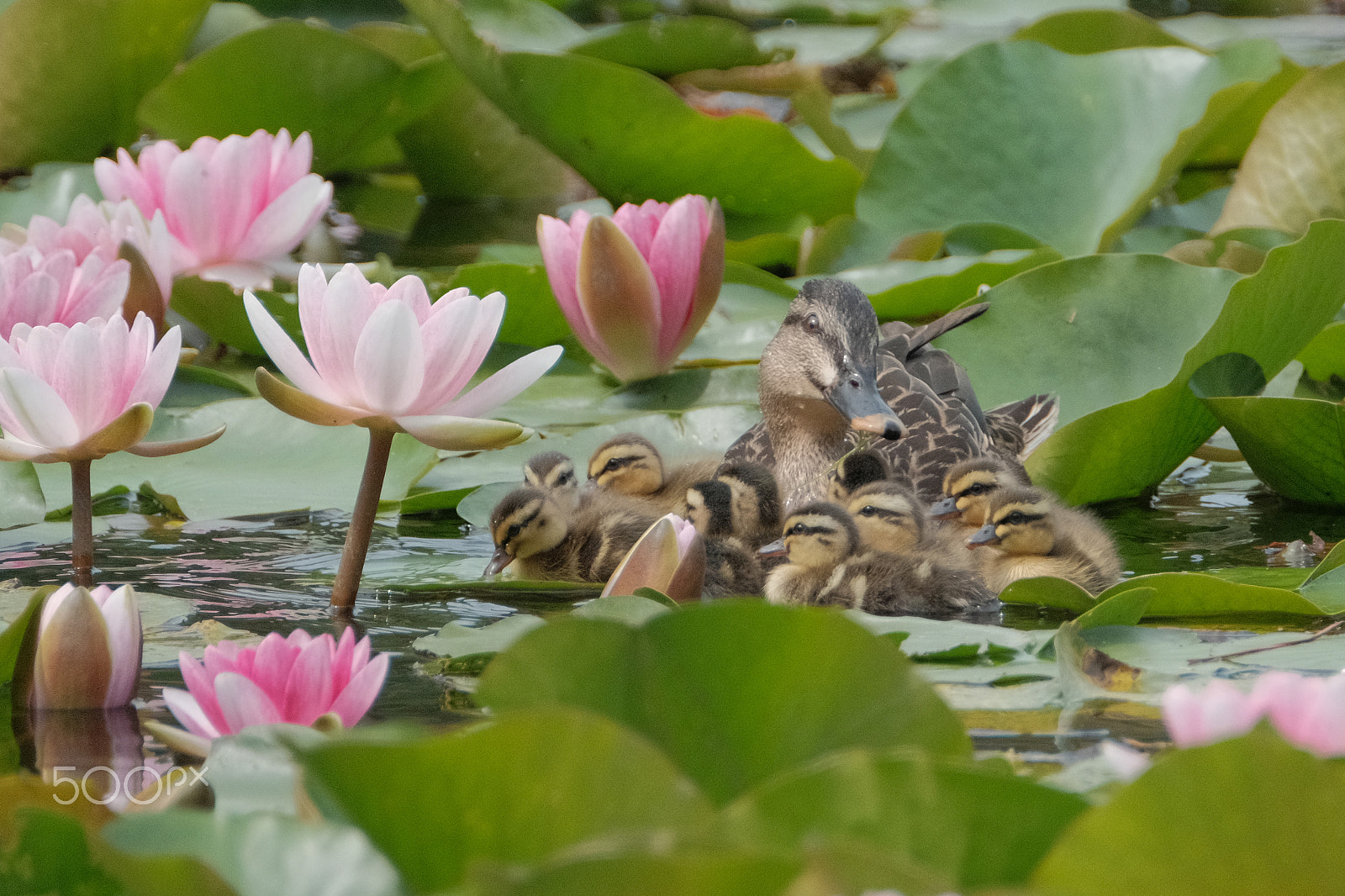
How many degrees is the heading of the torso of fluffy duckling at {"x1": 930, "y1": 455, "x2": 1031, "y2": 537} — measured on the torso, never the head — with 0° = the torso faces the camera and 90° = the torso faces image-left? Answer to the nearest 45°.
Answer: approximately 45°

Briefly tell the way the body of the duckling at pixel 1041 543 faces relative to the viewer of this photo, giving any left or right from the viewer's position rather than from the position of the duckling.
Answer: facing to the left of the viewer

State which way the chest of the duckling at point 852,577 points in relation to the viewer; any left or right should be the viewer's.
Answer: facing to the left of the viewer

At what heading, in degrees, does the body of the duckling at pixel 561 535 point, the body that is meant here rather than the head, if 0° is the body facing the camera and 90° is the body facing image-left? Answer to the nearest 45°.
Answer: approximately 90°

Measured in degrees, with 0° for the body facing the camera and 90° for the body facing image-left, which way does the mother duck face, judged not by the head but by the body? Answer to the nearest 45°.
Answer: approximately 45°

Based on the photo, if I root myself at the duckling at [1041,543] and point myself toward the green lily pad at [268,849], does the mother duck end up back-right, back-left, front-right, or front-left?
back-right

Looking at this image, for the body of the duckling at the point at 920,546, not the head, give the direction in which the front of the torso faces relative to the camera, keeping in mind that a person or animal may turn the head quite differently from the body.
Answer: to the viewer's left

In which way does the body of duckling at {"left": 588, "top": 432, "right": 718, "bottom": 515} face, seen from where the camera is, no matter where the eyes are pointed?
to the viewer's left

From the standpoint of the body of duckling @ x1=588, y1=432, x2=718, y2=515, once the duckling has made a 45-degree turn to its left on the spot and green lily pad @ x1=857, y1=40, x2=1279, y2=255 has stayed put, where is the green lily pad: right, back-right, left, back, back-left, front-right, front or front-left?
back

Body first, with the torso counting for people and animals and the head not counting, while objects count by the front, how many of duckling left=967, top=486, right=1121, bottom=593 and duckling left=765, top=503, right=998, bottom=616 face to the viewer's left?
2
